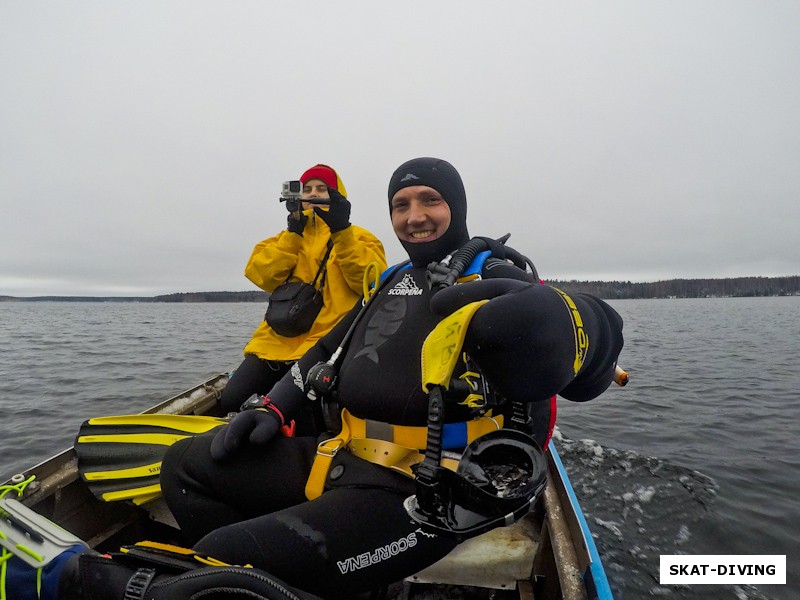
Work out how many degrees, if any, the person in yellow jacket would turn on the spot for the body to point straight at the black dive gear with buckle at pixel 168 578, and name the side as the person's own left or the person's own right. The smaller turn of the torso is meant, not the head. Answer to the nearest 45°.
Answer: approximately 45° to the person's own left

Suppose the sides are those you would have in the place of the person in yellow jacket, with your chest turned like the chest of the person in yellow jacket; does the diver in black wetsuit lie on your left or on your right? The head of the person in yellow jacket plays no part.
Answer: on your left

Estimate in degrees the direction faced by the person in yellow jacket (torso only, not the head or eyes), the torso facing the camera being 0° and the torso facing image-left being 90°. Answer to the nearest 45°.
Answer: approximately 45°
